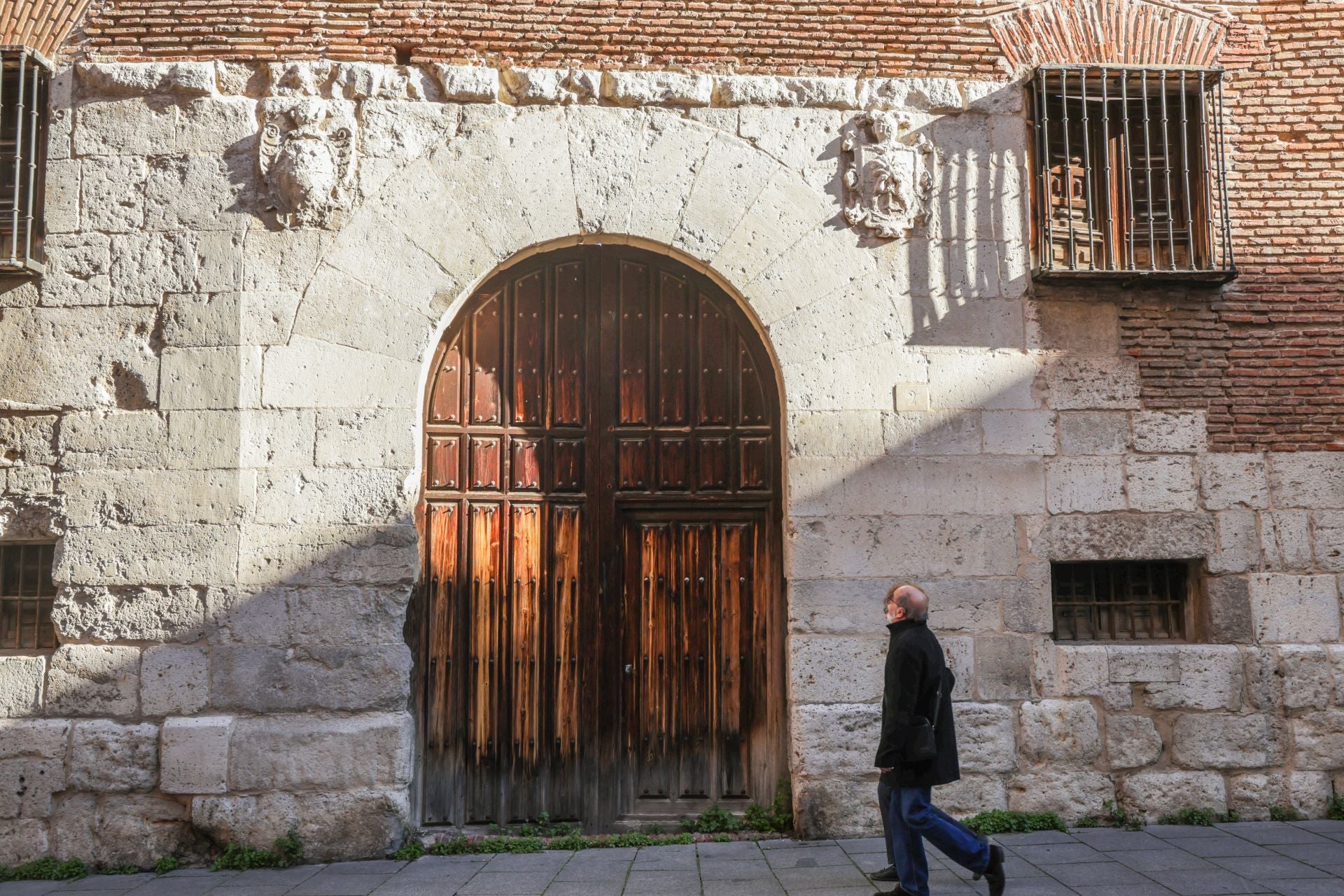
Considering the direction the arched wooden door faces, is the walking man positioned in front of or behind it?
in front

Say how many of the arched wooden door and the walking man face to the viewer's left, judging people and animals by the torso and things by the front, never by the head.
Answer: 1

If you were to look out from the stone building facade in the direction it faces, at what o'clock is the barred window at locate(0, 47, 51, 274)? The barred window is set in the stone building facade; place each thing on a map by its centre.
The barred window is roughly at 3 o'clock from the stone building facade.

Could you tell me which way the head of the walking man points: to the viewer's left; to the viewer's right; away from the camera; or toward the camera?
to the viewer's left

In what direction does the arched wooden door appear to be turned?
toward the camera

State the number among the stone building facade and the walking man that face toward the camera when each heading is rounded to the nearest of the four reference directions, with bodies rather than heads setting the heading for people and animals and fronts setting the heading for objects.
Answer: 1

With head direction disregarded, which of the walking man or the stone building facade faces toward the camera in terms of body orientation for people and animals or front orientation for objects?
the stone building facade

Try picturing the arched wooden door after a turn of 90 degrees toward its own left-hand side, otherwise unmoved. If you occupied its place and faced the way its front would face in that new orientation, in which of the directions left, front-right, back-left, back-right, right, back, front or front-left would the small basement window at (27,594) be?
back

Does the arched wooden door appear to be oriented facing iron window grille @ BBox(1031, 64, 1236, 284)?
no

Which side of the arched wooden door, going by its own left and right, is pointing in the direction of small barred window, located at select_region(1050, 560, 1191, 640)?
left

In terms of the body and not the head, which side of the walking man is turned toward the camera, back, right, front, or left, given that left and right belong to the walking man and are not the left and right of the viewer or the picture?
left

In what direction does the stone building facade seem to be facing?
toward the camera
